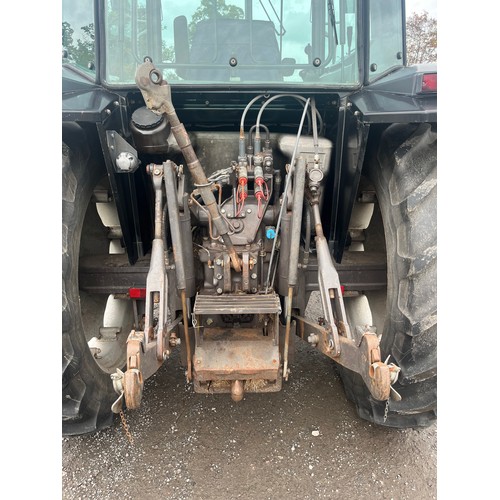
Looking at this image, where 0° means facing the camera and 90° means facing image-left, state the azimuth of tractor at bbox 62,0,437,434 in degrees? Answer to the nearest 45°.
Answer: approximately 180°

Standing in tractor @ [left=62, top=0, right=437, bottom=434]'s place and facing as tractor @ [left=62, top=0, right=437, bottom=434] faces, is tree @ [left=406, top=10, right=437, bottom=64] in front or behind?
in front
